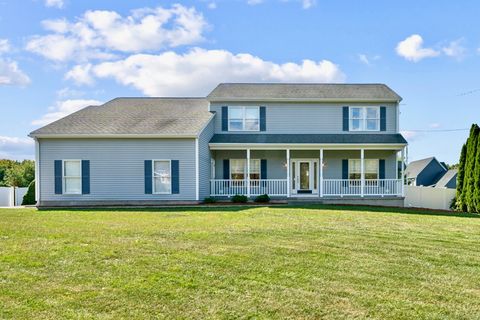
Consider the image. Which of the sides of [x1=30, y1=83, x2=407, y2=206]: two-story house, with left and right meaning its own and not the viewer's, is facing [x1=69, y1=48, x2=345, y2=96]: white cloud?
back

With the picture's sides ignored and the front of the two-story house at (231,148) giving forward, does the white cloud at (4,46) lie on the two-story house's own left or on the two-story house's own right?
on the two-story house's own right

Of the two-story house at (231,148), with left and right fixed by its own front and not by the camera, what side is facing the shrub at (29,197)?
right

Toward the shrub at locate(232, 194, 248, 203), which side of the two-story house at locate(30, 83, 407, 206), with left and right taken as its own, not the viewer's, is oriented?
front

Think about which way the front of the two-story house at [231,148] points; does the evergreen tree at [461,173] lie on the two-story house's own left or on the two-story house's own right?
on the two-story house's own left

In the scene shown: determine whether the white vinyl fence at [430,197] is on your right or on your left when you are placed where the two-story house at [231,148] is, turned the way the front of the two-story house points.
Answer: on your left

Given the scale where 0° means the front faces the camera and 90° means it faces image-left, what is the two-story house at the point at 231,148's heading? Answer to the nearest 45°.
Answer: approximately 0°
